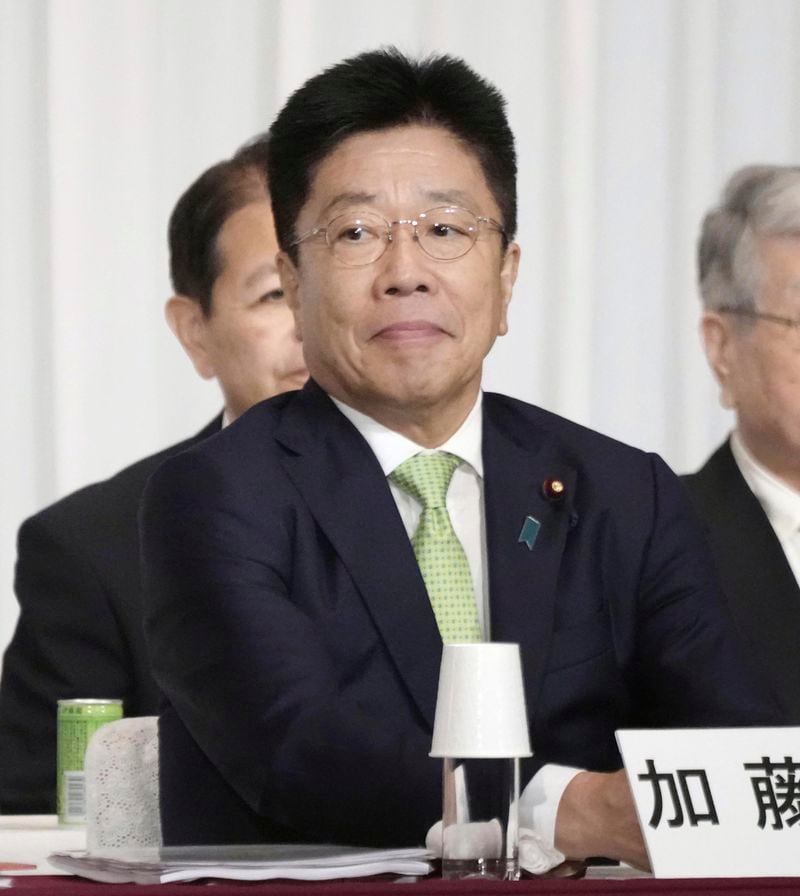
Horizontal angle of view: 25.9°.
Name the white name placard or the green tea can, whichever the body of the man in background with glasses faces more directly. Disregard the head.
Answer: the white name placard

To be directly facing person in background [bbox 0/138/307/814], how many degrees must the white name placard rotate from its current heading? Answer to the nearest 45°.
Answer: approximately 135° to its right

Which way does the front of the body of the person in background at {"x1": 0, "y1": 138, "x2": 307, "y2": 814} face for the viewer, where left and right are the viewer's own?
facing the viewer and to the right of the viewer

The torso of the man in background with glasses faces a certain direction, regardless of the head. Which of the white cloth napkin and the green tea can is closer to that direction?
the white cloth napkin

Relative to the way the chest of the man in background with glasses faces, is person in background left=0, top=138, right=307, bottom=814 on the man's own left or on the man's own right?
on the man's own right

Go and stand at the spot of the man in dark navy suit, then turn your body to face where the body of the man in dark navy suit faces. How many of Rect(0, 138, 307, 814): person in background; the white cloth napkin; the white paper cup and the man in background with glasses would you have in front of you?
2

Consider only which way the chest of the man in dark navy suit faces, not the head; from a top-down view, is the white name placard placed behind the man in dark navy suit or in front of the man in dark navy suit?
in front

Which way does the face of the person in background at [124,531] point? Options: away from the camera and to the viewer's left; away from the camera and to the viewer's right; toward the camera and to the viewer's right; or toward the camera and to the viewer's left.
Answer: toward the camera and to the viewer's right

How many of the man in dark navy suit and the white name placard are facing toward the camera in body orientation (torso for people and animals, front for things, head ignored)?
2
